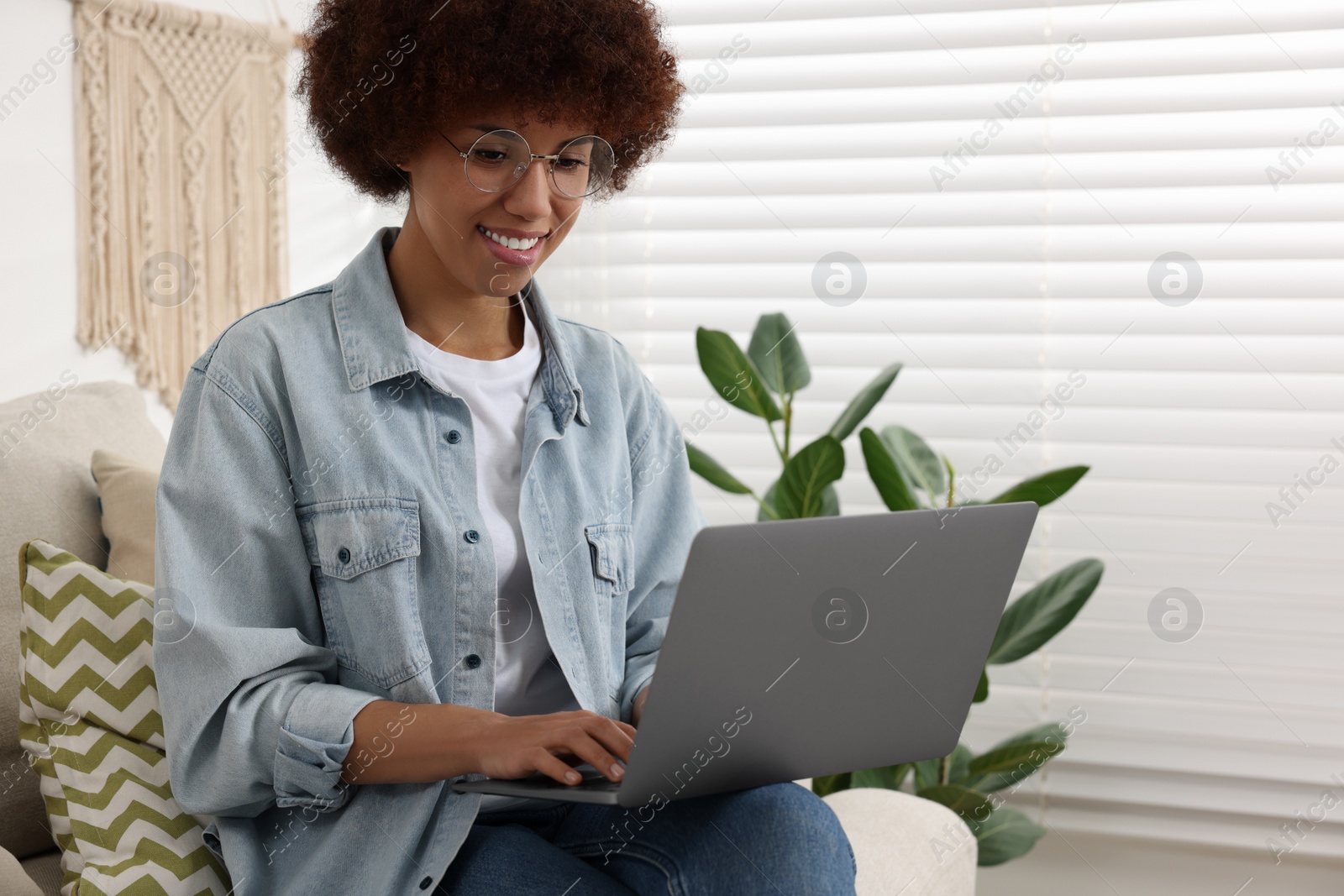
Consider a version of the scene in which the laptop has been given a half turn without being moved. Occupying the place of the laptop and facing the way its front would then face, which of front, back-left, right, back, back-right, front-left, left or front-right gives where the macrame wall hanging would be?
back

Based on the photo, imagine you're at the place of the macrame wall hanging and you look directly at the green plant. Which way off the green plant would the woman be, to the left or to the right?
right

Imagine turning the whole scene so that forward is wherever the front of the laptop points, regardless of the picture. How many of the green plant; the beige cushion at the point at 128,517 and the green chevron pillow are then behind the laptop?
0

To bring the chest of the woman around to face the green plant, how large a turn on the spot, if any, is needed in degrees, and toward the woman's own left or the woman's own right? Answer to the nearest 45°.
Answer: approximately 90° to the woman's own left

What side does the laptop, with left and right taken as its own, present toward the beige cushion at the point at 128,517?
front

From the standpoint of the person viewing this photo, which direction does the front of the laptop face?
facing away from the viewer and to the left of the viewer

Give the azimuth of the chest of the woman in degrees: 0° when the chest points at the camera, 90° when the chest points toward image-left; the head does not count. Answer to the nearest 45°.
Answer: approximately 315°

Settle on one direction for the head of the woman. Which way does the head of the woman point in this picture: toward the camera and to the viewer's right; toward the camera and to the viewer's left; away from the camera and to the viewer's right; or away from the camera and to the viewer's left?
toward the camera and to the viewer's right
